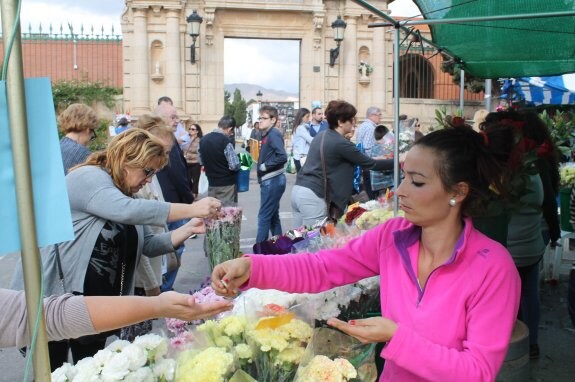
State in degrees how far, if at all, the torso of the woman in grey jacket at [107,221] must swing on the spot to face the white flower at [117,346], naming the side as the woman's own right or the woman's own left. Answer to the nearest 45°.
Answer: approximately 45° to the woman's own right

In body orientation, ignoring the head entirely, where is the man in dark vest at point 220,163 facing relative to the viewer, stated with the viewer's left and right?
facing away from the viewer and to the right of the viewer

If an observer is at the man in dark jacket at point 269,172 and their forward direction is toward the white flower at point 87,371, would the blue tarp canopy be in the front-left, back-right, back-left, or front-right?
back-left

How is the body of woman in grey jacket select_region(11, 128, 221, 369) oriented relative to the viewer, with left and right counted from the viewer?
facing the viewer and to the right of the viewer

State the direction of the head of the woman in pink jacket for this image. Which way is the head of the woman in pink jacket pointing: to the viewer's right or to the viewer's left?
to the viewer's left

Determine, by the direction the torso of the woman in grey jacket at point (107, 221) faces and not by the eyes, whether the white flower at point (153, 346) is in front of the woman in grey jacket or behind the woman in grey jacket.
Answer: in front
